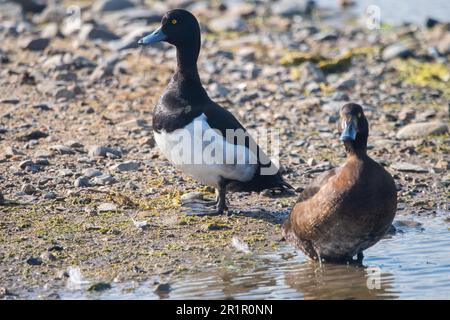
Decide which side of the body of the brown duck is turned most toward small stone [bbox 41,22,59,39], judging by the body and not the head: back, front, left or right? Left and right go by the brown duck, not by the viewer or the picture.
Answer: back

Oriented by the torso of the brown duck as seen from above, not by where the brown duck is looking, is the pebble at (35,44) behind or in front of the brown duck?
behind

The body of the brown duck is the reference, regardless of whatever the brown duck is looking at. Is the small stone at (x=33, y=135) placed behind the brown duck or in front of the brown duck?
behind

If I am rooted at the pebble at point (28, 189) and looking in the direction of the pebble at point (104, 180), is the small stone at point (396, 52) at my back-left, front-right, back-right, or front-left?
front-left

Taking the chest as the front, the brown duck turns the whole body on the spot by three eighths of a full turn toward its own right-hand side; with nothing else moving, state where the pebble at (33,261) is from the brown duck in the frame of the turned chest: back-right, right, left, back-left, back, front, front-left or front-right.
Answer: front

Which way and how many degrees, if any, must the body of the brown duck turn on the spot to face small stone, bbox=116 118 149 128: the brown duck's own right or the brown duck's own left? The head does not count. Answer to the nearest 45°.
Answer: approximately 180°

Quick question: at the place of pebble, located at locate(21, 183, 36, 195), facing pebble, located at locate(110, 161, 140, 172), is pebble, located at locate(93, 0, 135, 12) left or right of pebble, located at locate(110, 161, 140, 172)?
left

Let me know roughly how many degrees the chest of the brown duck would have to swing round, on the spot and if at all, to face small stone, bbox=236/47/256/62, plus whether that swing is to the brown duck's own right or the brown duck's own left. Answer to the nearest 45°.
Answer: approximately 135° to the brown duck's own left

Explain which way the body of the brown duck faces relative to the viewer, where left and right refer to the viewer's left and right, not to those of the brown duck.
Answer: facing the viewer and to the right of the viewer

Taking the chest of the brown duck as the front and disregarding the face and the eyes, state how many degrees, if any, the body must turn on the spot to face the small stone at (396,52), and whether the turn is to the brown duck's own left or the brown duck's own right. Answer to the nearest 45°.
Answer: approximately 135° to the brown duck's own left

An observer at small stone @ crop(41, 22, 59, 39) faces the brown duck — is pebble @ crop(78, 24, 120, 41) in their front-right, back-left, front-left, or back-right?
front-left
